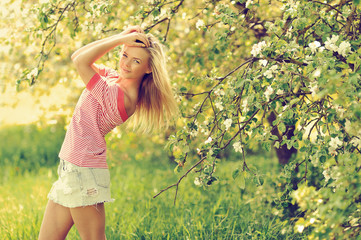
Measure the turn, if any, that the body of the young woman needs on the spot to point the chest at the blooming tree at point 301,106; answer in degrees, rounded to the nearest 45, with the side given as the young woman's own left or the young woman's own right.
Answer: approximately 135° to the young woman's own left
